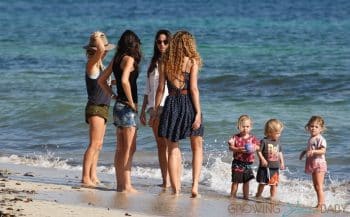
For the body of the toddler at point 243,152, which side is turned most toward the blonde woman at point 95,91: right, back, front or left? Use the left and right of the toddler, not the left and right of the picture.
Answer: right

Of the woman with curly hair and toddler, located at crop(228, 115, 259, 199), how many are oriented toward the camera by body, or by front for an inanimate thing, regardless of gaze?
1

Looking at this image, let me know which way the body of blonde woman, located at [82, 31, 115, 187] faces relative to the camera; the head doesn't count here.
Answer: to the viewer's right

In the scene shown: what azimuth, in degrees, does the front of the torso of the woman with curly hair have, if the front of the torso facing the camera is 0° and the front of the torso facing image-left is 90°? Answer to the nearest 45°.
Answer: approximately 180°

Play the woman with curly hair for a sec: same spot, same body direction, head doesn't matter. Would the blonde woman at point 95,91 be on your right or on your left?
on your left

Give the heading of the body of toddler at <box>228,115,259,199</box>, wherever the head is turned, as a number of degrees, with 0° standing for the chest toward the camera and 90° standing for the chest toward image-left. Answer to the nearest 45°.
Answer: approximately 0°
